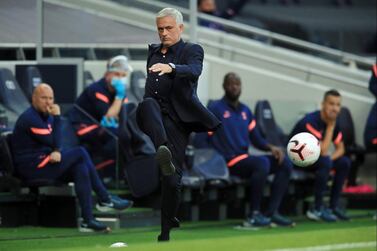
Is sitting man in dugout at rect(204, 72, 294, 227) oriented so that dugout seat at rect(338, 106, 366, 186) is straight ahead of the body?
no

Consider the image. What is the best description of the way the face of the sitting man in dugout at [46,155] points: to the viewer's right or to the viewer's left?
to the viewer's right

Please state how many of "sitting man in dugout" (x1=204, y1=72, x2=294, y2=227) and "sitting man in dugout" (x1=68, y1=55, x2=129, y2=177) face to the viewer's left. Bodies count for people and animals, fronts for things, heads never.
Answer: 0

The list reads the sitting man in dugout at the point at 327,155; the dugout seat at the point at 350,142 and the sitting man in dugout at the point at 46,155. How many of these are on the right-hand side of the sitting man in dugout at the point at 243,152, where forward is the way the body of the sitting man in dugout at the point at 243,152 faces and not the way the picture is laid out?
1

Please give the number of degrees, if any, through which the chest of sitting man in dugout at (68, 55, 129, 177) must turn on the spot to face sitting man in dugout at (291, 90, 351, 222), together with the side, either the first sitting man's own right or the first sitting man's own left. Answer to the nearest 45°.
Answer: approximately 45° to the first sitting man's own left

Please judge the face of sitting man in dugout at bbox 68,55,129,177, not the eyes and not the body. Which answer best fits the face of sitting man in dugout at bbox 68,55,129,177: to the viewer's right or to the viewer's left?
to the viewer's right

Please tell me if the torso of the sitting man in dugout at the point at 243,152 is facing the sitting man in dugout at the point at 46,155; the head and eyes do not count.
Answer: no

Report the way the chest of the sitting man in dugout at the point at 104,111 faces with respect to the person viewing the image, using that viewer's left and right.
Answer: facing the viewer and to the right of the viewer

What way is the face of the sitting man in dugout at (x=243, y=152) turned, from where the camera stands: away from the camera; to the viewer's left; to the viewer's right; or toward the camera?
toward the camera

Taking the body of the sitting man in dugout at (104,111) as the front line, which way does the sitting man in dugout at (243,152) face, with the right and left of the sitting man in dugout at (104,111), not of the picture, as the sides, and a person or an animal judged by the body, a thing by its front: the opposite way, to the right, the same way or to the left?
the same way
